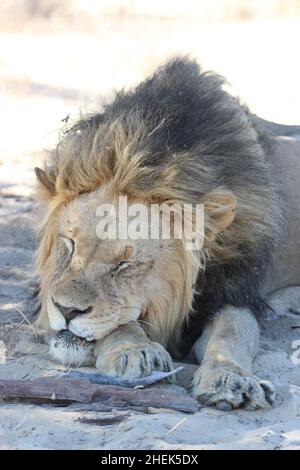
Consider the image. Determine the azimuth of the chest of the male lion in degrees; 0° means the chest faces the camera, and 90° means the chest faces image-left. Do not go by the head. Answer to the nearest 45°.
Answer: approximately 45°
